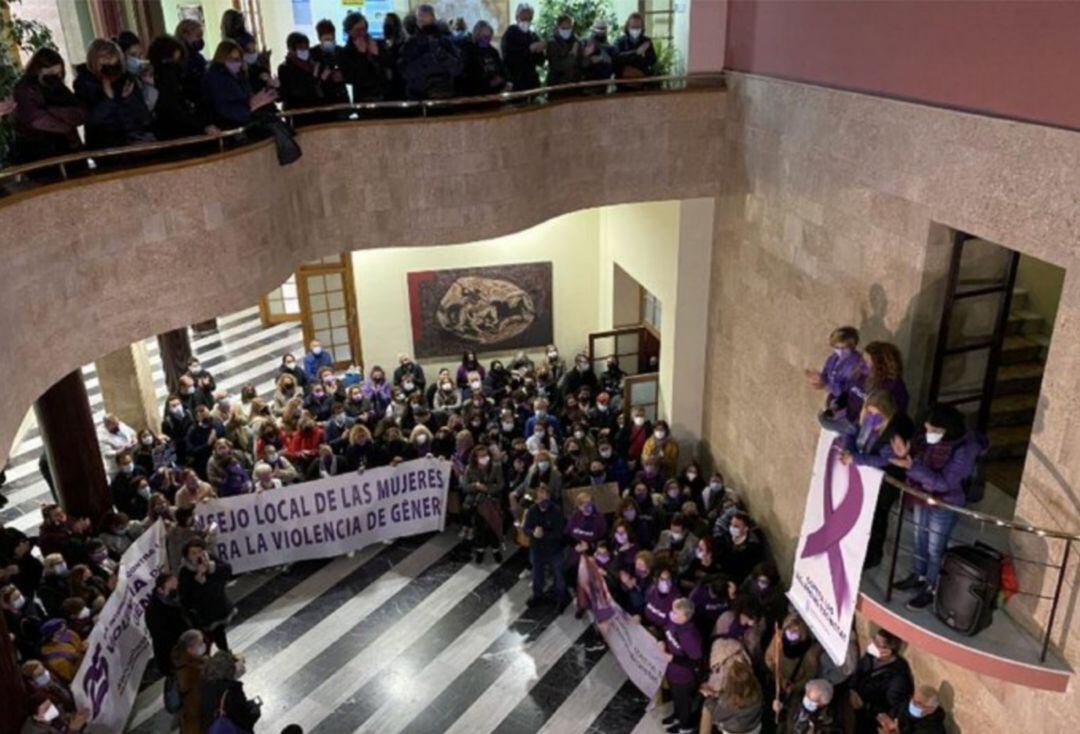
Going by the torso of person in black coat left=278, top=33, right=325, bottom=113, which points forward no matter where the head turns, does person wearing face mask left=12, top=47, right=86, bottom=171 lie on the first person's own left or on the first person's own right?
on the first person's own right

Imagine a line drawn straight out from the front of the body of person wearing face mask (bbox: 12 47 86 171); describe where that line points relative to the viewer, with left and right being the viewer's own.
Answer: facing the viewer and to the right of the viewer

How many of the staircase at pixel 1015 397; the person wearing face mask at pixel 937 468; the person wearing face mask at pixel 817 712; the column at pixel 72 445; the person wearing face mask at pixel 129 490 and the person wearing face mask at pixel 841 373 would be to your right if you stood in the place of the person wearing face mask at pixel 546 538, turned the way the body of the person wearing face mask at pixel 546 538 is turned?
2

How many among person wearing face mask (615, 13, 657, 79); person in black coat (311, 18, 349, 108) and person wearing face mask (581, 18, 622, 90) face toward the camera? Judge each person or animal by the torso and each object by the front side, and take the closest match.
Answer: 3

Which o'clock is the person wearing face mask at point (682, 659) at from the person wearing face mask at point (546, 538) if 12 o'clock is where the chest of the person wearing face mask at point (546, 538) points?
the person wearing face mask at point (682, 659) is roughly at 11 o'clock from the person wearing face mask at point (546, 538).

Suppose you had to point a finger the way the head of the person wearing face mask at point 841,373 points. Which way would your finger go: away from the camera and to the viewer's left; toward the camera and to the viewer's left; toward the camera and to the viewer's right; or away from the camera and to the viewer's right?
toward the camera and to the viewer's left

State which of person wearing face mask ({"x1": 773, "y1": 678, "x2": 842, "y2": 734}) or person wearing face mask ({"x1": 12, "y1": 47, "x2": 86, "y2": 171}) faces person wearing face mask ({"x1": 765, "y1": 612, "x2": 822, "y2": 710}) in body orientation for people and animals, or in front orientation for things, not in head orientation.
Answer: person wearing face mask ({"x1": 12, "y1": 47, "x2": 86, "y2": 171})

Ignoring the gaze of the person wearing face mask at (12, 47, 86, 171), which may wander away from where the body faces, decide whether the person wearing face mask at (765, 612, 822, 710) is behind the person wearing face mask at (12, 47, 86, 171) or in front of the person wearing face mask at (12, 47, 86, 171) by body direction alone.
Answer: in front

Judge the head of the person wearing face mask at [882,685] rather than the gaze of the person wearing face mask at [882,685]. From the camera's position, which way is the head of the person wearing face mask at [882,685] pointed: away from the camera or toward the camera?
toward the camera

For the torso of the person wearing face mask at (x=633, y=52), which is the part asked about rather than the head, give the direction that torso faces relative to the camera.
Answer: toward the camera

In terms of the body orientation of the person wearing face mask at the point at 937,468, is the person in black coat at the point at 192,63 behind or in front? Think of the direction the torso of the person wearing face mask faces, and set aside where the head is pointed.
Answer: in front
